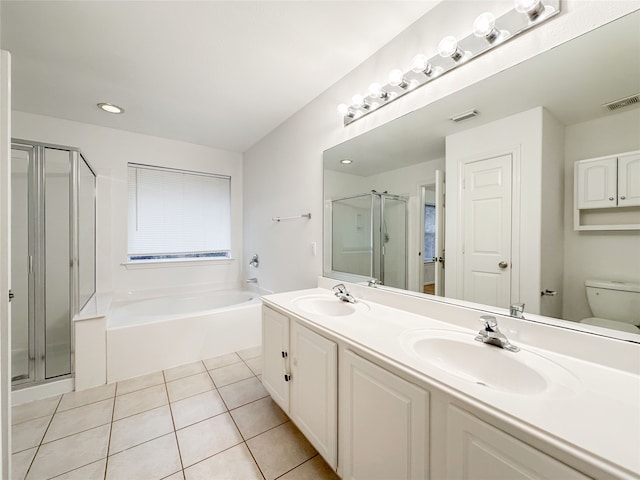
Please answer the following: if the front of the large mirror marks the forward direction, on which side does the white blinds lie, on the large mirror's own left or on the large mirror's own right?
on the large mirror's own right

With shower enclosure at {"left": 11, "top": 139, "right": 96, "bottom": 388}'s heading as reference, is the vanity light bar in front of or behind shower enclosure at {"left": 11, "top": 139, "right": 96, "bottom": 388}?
in front

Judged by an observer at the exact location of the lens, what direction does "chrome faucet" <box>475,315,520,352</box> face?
facing the viewer and to the left of the viewer

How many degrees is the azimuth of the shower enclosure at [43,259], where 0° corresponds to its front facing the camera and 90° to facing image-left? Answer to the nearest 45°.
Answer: approximately 0°

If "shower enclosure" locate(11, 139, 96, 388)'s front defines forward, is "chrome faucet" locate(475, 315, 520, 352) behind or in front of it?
in front

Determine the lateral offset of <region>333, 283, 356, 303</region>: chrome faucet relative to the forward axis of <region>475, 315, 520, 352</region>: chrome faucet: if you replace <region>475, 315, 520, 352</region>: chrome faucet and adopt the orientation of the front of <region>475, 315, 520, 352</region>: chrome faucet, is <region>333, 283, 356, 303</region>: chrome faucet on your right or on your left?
on your right

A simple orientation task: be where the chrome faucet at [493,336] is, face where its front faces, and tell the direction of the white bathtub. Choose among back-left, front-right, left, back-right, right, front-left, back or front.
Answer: front-right

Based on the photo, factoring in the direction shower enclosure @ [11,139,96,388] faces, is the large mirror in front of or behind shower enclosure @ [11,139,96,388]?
in front

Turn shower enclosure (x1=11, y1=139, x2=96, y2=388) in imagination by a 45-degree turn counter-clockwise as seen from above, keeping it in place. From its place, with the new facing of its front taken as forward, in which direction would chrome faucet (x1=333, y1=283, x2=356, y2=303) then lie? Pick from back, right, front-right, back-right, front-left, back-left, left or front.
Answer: front
